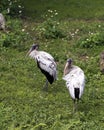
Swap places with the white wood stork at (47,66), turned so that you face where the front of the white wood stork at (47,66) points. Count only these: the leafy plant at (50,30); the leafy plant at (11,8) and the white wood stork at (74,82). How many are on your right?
2

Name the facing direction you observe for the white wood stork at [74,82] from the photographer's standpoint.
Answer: facing away from the viewer and to the left of the viewer

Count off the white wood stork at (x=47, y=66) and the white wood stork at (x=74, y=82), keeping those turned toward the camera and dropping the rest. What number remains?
0

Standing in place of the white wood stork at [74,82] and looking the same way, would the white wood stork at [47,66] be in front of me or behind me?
in front

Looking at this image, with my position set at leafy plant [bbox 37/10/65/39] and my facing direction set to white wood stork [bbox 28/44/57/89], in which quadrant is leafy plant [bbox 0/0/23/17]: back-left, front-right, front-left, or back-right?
back-right

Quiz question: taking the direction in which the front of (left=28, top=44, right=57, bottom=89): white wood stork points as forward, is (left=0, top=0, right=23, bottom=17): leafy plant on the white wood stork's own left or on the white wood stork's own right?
on the white wood stork's own right

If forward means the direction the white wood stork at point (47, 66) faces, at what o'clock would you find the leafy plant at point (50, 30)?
The leafy plant is roughly at 3 o'clock from the white wood stork.

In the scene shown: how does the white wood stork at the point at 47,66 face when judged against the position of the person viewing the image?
facing to the left of the viewer

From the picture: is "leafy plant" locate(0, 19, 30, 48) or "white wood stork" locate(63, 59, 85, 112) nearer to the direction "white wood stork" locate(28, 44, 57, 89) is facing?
the leafy plant

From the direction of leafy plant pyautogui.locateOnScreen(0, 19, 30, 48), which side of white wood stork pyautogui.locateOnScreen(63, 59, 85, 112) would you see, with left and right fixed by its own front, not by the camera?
front

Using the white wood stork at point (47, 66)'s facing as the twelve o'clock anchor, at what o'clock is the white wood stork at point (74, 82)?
the white wood stork at point (74, 82) is roughly at 8 o'clock from the white wood stork at point (47, 66).
